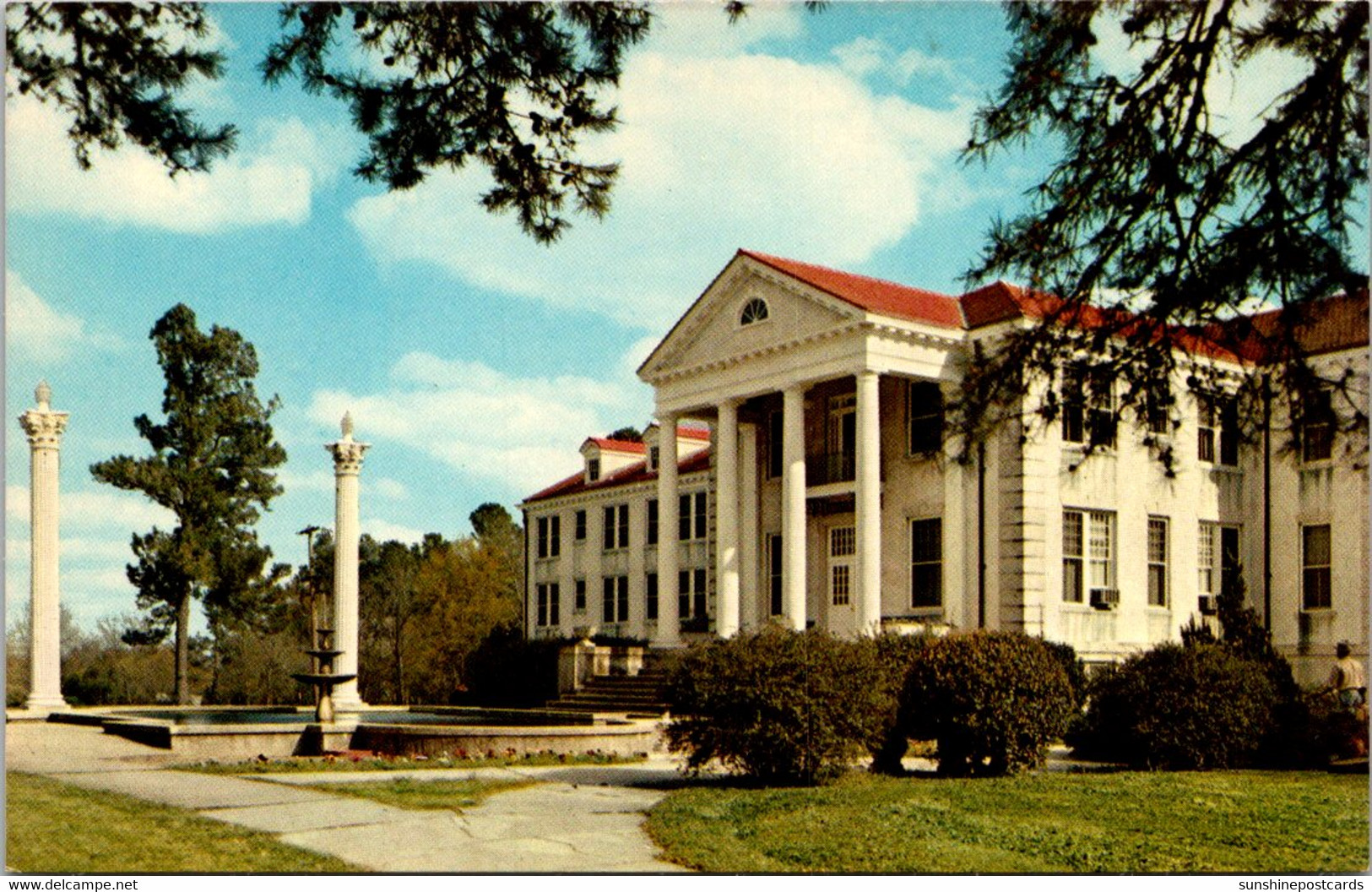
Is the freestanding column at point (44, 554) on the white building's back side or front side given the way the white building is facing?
on the front side

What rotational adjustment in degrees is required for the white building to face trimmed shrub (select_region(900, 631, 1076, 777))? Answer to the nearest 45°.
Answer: approximately 45° to its left

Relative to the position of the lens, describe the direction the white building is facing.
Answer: facing the viewer and to the left of the viewer

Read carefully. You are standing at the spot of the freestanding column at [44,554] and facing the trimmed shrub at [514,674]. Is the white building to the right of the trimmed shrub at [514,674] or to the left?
right

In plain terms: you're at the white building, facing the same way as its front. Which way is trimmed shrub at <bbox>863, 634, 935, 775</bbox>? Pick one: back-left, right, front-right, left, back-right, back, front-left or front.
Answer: front-left

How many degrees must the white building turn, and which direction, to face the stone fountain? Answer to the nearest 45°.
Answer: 0° — it already faces it

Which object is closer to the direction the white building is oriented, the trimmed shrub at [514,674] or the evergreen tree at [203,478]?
the evergreen tree

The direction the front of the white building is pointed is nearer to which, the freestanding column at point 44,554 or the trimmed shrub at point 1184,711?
the freestanding column

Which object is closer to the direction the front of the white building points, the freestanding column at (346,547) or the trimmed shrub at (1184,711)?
the freestanding column

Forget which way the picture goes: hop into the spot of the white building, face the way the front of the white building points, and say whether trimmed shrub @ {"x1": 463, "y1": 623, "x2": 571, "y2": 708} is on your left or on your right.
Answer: on your right

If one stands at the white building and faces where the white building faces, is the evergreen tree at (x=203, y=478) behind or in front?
in front
